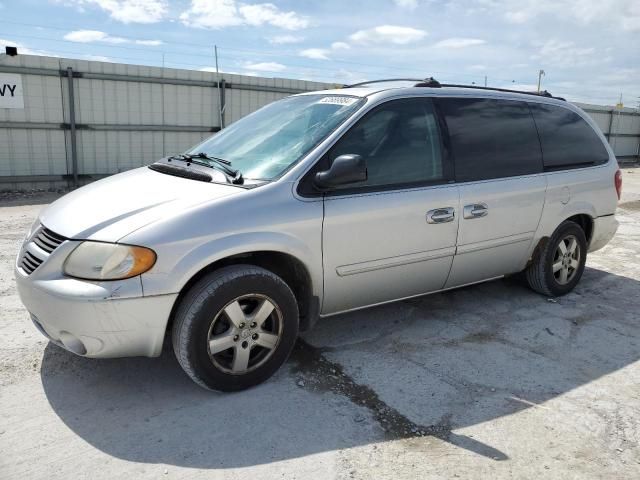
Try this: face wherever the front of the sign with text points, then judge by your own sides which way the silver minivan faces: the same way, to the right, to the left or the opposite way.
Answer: to the right

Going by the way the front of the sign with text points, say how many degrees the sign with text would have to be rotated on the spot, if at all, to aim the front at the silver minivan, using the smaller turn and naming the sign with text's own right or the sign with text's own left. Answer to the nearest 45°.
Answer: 0° — it already faces it

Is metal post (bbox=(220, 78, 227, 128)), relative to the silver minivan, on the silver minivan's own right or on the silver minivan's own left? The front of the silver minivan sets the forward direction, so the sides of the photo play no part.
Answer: on the silver minivan's own right

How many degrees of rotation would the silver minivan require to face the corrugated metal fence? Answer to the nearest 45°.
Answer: approximately 90° to its right

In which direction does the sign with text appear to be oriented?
toward the camera

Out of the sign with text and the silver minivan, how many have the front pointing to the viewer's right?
0

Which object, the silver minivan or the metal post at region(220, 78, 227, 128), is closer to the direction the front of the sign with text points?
the silver minivan

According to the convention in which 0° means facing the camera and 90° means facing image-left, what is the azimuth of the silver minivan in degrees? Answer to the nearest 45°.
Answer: approximately 45°

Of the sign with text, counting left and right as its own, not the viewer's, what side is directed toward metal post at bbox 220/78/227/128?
left

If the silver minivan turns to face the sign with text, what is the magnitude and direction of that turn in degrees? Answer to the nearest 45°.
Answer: approximately 90° to its right
